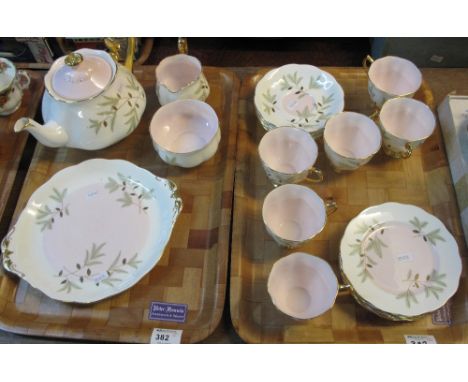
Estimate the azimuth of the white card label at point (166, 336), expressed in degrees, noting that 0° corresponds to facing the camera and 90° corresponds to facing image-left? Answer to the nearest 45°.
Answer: approximately 0°

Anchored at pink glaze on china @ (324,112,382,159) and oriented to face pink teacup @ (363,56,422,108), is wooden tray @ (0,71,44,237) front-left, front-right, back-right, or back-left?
back-left

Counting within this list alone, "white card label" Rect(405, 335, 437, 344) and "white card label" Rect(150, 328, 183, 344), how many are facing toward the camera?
2

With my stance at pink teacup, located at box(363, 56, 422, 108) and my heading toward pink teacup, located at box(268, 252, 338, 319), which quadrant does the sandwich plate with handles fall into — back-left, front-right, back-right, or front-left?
front-right

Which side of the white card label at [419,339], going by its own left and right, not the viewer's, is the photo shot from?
front
